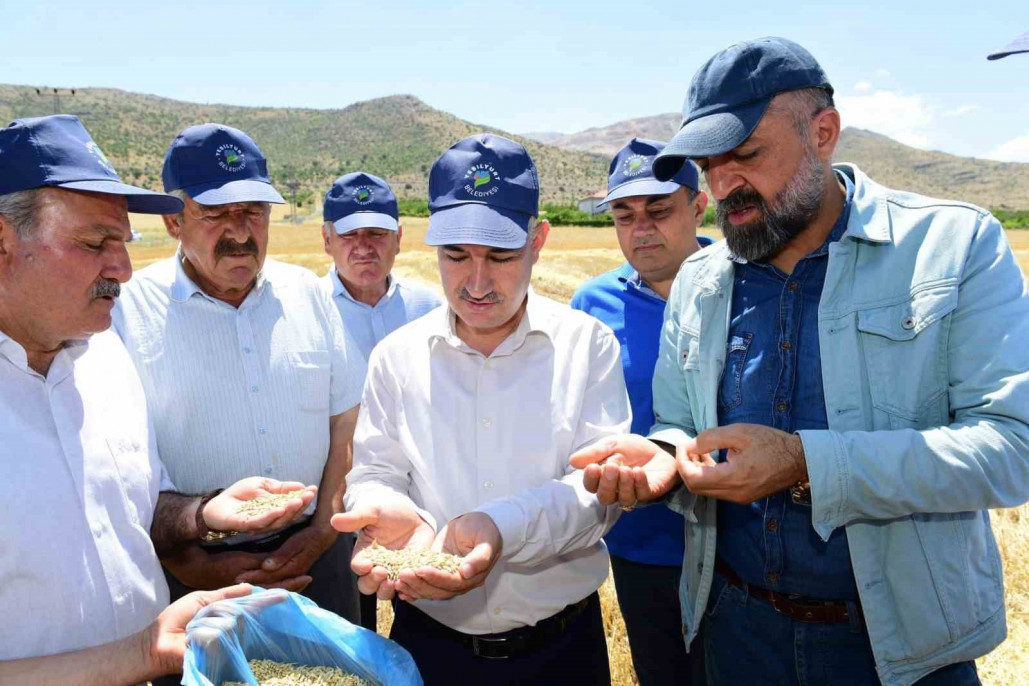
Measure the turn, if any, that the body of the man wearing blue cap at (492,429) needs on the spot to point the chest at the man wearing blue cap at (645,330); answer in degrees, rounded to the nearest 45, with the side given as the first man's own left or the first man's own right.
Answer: approximately 135° to the first man's own left

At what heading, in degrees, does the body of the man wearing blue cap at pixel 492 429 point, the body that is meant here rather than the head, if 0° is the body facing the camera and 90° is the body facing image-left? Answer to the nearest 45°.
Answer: approximately 0°

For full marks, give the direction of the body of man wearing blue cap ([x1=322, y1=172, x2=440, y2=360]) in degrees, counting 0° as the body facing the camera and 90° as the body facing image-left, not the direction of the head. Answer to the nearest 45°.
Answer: approximately 0°

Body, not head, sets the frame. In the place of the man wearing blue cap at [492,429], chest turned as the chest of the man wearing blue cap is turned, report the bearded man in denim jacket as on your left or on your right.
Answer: on your left

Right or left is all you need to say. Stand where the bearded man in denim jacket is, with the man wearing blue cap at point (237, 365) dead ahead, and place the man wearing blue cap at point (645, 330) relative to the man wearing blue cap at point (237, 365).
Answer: right
